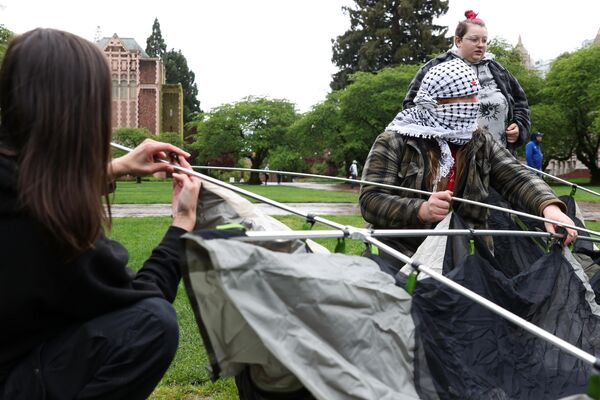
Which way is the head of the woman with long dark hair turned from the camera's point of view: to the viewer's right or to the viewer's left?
to the viewer's right

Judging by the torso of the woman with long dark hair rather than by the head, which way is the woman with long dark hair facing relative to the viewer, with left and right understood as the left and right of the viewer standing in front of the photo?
facing away from the viewer and to the right of the viewer

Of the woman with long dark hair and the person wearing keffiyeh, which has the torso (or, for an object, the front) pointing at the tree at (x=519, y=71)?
the woman with long dark hair

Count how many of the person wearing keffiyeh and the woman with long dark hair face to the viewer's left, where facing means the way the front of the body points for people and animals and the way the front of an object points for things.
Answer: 0

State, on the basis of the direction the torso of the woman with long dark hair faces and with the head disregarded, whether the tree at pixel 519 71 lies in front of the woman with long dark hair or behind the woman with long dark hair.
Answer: in front

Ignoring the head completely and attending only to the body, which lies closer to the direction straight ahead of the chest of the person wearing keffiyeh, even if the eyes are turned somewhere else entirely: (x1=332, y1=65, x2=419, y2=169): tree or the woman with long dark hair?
the woman with long dark hair

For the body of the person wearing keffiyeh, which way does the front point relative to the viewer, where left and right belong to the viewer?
facing the viewer and to the right of the viewer

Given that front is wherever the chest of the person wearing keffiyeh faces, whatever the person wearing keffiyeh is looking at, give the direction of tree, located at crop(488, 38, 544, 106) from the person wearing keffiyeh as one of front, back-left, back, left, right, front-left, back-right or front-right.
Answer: back-left

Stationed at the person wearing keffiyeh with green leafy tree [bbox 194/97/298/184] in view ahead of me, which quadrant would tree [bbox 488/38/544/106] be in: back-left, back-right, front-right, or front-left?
front-right

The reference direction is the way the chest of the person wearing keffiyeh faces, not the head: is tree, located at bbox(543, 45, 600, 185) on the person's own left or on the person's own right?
on the person's own left
